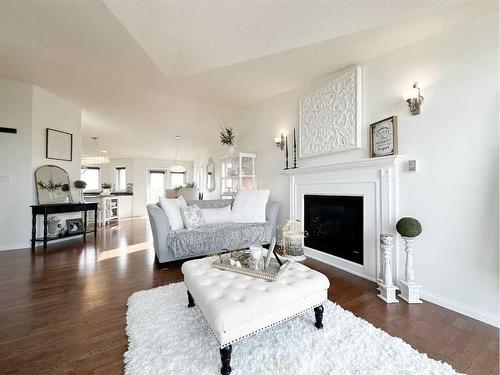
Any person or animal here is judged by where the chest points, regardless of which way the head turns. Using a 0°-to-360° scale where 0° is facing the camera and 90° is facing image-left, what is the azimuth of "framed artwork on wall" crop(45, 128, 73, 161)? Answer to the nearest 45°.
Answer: approximately 315°

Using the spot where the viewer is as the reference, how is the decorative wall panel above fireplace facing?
facing the viewer and to the left of the viewer

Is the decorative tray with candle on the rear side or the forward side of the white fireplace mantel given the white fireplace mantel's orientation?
on the forward side

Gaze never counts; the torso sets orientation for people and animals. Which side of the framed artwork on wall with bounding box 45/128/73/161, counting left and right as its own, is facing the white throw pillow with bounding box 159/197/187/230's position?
front

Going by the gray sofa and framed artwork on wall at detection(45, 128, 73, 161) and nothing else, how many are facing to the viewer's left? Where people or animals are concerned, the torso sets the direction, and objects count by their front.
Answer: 0

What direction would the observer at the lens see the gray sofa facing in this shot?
facing the viewer and to the right of the viewer

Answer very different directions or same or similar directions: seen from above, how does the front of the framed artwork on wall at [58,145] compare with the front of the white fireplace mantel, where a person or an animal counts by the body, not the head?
very different directions

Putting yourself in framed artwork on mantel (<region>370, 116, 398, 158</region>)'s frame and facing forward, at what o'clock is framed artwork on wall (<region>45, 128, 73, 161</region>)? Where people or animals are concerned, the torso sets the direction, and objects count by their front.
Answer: framed artwork on wall (<region>45, 128, 73, 161</region>) is roughly at 1 o'clock from framed artwork on mantel (<region>370, 116, 398, 158</region>).

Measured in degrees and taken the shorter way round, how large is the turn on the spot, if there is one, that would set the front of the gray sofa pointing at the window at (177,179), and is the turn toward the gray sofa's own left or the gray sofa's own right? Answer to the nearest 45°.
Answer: approximately 135° to the gray sofa's own left

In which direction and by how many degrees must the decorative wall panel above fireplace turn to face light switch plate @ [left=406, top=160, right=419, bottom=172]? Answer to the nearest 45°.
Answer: approximately 90° to its left

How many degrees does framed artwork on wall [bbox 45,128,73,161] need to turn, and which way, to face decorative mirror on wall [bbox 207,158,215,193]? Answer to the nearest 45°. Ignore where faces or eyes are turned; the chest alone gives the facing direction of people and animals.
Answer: approximately 45° to its left

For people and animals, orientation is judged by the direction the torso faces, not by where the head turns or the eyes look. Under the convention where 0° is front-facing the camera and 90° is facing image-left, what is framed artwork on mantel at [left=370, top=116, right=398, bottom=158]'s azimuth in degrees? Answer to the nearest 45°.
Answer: approximately 45°

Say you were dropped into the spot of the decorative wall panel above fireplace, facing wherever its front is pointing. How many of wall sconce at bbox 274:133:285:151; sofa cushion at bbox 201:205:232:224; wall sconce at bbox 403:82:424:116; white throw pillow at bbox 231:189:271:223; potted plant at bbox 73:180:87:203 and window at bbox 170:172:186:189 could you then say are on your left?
1
